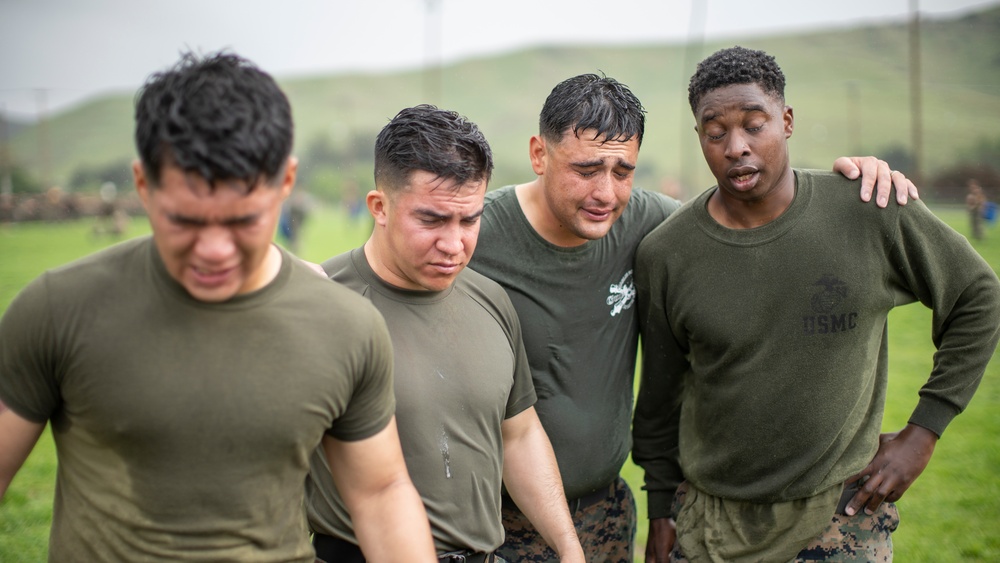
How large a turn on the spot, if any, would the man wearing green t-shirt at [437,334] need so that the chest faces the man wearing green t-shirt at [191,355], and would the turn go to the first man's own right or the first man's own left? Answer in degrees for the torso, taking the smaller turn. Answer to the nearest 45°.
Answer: approximately 90° to the first man's own right

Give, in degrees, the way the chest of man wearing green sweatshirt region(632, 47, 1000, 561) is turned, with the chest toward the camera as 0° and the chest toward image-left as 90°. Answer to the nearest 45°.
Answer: approximately 0°

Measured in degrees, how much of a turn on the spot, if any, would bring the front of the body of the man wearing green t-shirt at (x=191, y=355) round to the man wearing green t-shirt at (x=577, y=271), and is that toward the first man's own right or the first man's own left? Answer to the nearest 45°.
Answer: approximately 135° to the first man's own left

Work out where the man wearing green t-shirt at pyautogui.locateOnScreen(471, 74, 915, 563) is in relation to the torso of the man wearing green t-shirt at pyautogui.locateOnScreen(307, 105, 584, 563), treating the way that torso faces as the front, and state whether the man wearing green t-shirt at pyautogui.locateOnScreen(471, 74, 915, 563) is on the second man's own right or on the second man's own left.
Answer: on the second man's own left

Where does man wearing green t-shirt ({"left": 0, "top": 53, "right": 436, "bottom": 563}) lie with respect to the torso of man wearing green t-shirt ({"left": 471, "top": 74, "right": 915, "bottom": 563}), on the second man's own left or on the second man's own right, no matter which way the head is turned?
on the second man's own right

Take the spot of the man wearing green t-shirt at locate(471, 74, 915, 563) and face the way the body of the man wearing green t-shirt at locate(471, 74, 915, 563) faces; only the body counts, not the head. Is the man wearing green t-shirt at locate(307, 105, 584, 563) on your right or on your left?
on your right

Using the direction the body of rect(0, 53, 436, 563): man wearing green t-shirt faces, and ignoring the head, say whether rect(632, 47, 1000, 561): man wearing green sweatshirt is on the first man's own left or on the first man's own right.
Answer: on the first man's own left

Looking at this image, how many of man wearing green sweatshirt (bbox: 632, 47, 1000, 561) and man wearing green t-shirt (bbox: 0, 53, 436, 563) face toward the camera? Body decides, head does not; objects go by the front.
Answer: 2
